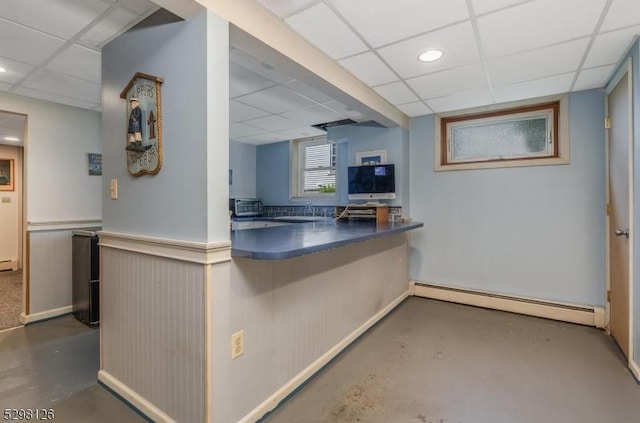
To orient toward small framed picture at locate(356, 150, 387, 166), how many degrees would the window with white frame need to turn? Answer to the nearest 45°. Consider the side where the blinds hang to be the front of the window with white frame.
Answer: approximately 90° to its left

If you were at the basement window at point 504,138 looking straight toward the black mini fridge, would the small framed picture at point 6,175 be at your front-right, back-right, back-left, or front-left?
front-right

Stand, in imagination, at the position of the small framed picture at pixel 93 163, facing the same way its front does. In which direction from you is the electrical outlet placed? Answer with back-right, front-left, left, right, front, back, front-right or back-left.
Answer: front

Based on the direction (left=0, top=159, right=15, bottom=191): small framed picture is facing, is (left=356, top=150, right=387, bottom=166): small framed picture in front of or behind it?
in front

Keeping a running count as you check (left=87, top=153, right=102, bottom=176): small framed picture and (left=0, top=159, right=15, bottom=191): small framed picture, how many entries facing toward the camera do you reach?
2

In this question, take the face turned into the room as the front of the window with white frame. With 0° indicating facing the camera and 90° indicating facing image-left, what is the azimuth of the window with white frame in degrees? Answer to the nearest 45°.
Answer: approximately 45°

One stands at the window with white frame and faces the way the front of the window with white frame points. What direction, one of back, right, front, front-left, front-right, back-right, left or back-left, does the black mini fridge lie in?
front

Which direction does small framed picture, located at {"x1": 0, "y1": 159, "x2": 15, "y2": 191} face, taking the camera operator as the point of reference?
facing the viewer

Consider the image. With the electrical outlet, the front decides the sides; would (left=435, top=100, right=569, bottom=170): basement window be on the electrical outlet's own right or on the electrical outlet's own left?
on the electrical outlet's own left

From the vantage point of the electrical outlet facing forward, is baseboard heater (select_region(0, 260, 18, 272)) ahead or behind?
behind

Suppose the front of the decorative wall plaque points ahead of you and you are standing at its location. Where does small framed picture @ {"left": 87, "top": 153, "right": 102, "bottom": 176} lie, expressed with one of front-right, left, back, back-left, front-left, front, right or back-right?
back-right

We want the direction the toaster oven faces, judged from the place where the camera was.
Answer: facing the viewer and to the right of the viewer

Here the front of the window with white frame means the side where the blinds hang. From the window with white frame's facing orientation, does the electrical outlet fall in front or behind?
in front
